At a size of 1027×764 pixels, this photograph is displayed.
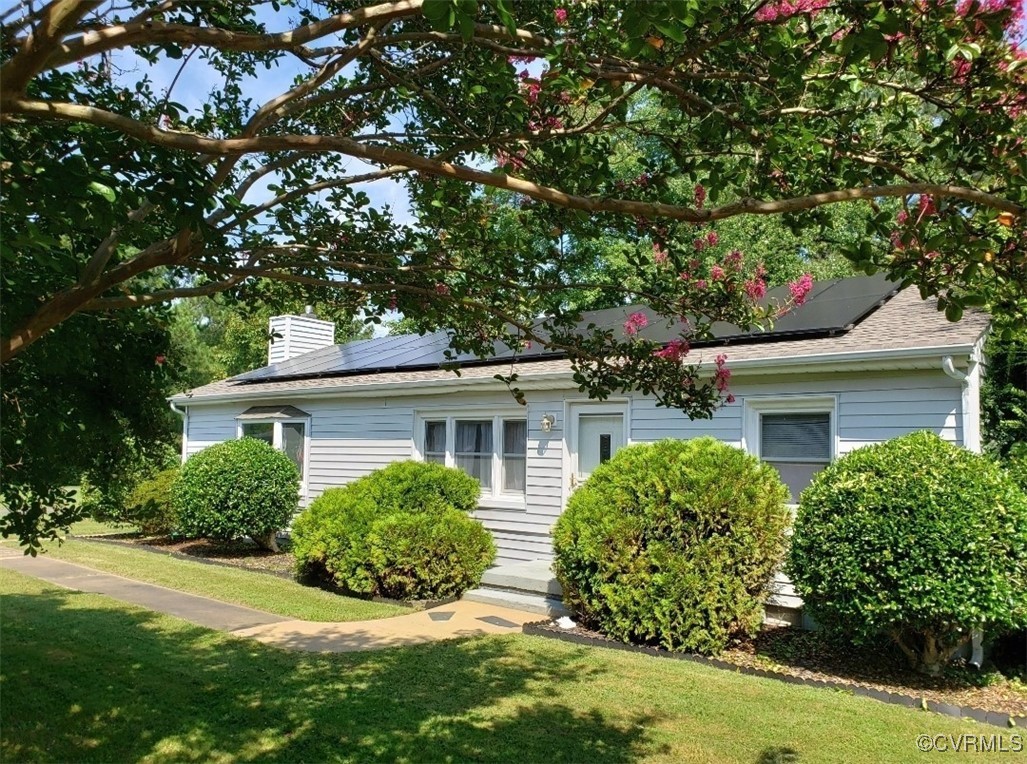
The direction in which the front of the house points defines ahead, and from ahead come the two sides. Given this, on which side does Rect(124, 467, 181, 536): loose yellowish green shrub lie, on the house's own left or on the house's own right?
on the house's own right

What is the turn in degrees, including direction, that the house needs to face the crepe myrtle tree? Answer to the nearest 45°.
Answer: approximately 45° to its left

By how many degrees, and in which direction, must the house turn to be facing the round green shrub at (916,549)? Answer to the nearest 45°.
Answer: approximately 90° to its left

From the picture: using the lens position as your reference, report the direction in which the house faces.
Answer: facing the viewer and to the left of the viewer

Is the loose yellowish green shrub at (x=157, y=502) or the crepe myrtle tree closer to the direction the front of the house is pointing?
the crepe myrtle tree
